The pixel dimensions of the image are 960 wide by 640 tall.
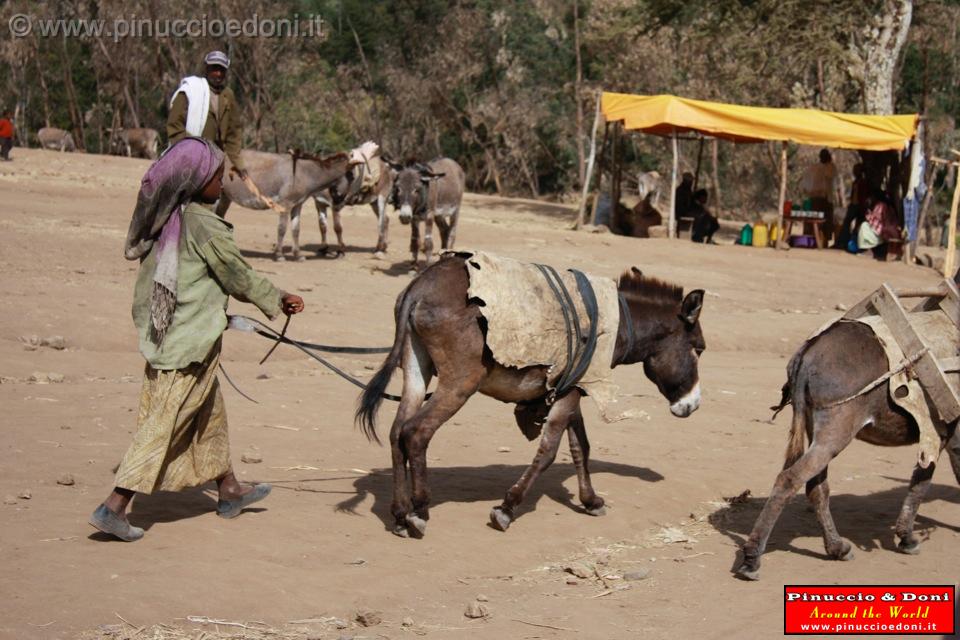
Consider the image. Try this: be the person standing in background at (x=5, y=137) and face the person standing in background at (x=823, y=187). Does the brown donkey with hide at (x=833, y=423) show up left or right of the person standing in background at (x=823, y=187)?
right

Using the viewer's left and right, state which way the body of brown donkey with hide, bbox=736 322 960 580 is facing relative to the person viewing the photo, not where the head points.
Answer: facing away from the viewer and to the right of the viewer

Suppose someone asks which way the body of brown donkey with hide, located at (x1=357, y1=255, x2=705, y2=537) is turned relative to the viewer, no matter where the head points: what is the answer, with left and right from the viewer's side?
facing away from the viewer and to the right of the viewer

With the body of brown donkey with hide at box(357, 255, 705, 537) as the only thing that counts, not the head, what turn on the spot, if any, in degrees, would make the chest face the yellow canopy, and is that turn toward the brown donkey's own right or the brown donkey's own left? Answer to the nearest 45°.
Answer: approximately 45° to the brown donkey's own left

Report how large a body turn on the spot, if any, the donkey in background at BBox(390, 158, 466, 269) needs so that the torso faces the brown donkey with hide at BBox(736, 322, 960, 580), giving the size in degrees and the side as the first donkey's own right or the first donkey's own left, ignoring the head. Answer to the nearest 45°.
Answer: approximately 45° to the first donkey's own left

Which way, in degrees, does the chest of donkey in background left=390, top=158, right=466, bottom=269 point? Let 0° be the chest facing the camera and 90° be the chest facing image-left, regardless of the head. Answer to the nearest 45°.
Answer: approximately 45°

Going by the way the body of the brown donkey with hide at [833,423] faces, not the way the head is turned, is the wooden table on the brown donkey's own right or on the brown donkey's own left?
on the brown donkey's own left

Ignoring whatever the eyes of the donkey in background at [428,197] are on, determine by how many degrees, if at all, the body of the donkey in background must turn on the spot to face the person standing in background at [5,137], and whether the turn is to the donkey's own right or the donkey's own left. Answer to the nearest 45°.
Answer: approximately 90° to the donkey's own right
